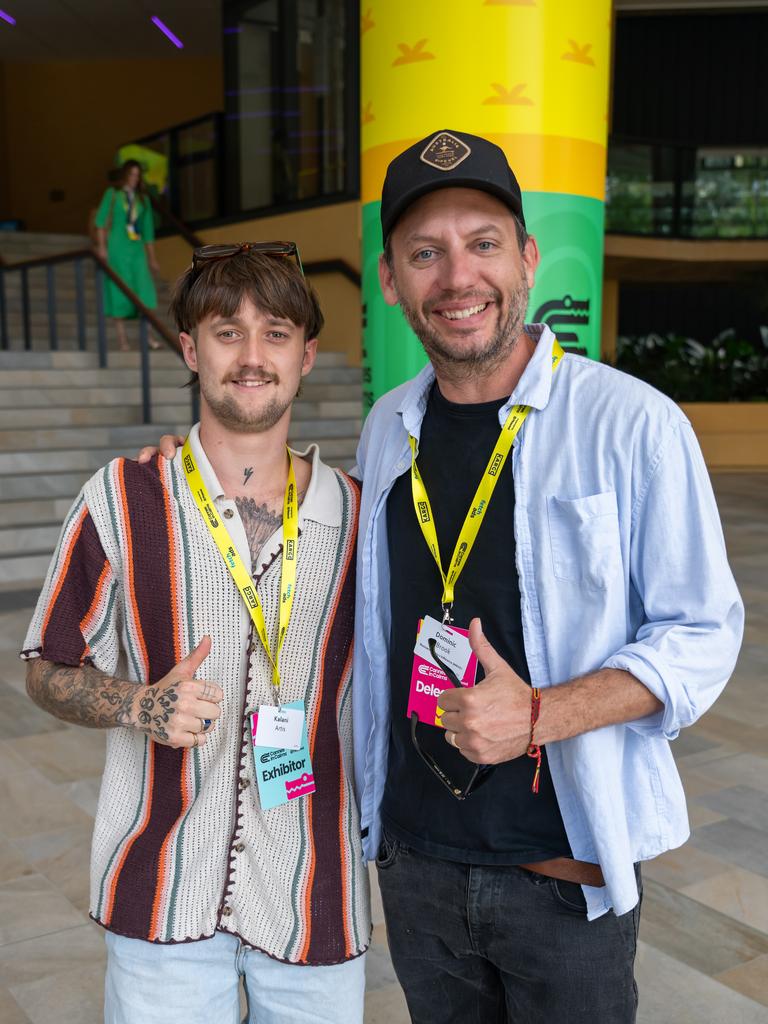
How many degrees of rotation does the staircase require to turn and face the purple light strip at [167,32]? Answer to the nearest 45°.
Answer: approximately 180°

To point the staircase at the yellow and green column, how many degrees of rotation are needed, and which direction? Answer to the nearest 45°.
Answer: approximately 45° to its left

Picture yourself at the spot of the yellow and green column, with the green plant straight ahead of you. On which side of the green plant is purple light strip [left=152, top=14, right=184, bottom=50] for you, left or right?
left

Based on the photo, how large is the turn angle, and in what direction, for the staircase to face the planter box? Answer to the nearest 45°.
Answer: approximately 135° to its left

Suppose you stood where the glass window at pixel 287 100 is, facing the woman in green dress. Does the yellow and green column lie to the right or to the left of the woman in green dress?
left

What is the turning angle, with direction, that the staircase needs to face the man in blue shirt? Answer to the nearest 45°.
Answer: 0° — it already faces them

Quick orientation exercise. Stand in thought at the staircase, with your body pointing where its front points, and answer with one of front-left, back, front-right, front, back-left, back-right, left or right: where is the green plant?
back-left

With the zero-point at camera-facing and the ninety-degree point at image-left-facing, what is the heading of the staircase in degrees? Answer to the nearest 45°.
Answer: approximately 0°

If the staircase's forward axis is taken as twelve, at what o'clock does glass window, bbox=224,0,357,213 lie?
The glass window is roughly at 7 o'clock from the staircase.
